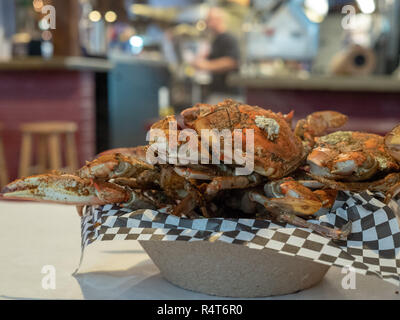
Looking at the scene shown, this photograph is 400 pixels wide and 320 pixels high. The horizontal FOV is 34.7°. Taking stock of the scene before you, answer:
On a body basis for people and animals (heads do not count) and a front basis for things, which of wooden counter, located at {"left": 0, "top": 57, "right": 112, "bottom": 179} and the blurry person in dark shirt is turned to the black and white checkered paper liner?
the wooden counter

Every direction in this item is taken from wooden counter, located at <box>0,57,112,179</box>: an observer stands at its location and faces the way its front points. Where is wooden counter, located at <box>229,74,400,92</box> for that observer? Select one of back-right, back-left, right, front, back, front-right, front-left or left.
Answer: front-left

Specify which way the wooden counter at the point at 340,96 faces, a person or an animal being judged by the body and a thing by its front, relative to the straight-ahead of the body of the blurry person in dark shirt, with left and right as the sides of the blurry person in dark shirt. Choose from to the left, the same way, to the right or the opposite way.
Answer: to the left

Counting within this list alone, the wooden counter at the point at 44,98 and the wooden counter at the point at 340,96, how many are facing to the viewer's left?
0

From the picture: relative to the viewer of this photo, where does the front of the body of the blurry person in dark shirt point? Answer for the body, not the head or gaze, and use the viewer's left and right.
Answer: facing to the left of the viewer

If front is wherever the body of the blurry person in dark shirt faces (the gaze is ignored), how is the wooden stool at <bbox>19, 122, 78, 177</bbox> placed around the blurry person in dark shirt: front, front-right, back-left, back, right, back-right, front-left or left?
front-left

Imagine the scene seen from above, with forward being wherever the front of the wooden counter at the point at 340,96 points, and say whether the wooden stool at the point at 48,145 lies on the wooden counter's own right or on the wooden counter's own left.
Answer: on the wooden counter's own right

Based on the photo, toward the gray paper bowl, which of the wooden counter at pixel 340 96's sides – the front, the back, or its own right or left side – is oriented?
front

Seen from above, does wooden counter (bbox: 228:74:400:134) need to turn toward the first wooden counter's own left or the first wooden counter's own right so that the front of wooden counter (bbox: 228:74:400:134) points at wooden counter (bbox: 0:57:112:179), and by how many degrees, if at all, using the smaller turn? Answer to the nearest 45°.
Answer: approximately 90° to the first wooden counter's own right

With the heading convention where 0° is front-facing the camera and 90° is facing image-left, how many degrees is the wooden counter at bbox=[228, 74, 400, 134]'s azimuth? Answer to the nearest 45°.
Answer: approximately 0°
